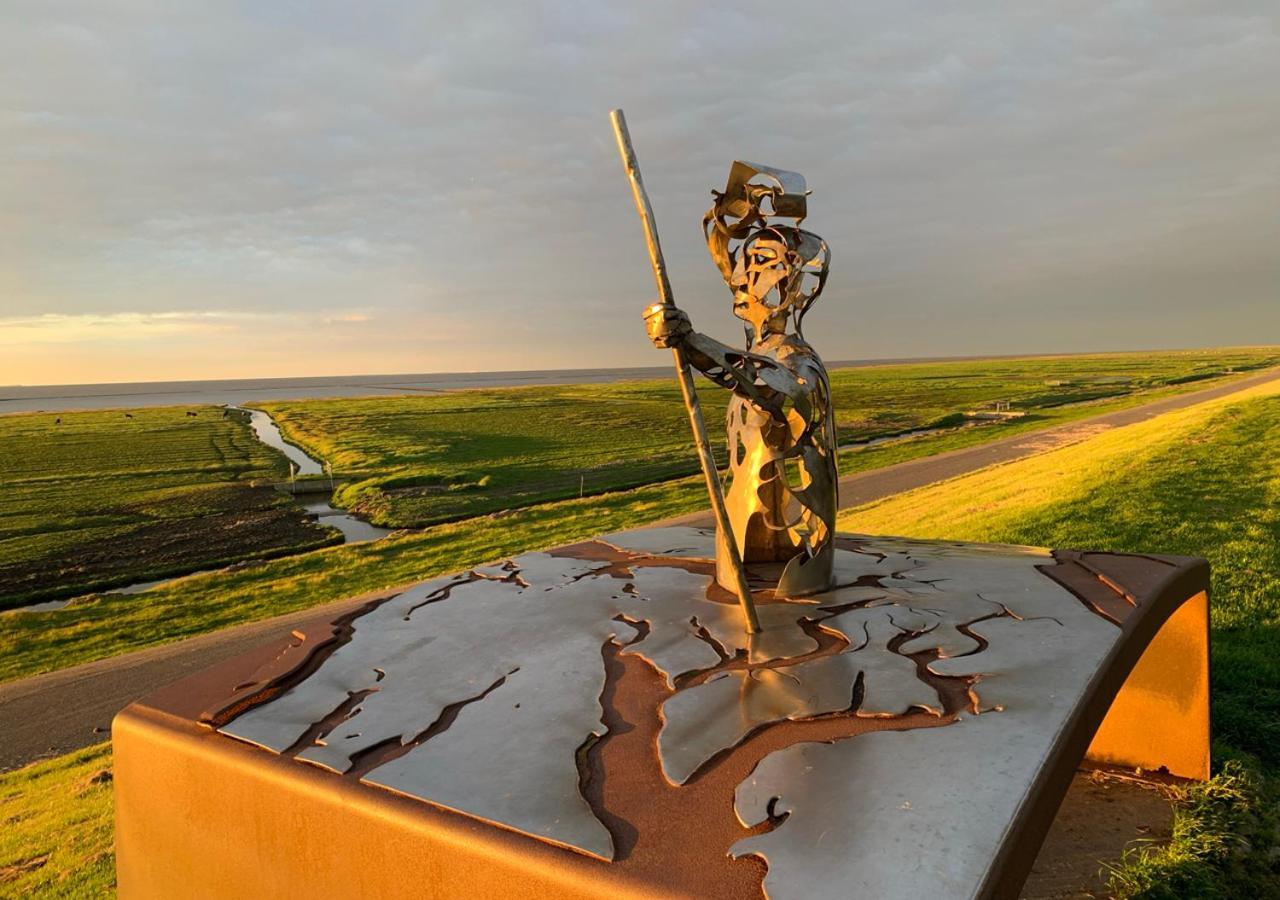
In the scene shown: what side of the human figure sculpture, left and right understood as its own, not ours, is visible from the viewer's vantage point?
left
